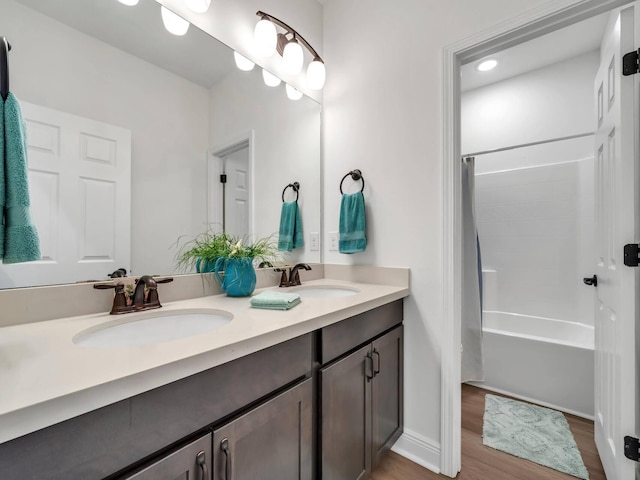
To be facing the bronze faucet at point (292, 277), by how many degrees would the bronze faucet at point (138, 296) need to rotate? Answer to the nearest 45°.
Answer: approximately 45° to its left

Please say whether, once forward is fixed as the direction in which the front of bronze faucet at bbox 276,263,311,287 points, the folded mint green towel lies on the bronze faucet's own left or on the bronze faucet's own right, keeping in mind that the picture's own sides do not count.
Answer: on the bronze faucet's own right

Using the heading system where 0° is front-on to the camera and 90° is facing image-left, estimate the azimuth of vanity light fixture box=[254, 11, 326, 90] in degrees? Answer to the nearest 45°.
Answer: approximately 315°

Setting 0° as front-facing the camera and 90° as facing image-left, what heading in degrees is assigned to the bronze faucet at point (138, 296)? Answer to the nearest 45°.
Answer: approximately 315°

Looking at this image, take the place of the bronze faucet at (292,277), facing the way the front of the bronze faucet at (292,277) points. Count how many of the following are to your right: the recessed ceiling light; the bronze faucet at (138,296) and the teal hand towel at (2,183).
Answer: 2

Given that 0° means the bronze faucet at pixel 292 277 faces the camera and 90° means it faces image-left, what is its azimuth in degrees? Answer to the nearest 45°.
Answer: approximately 315°

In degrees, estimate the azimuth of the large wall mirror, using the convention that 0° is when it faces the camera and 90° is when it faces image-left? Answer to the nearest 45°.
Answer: approximately 315°
